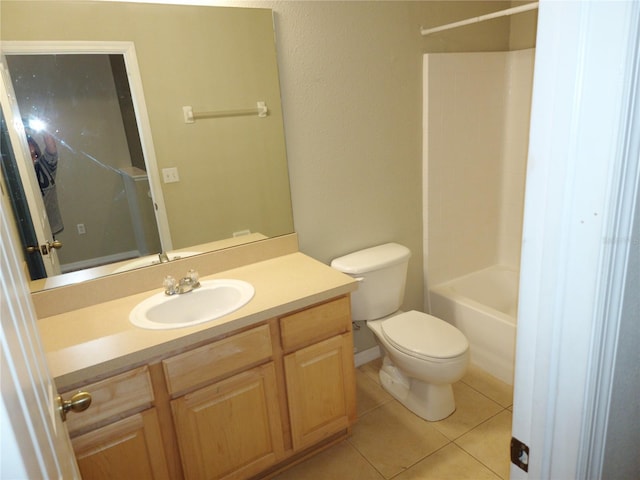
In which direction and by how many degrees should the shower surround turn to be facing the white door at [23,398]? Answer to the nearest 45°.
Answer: approximately 45° to its left

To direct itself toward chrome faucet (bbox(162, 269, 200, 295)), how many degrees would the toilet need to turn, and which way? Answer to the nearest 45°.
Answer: approximately 90° to its right

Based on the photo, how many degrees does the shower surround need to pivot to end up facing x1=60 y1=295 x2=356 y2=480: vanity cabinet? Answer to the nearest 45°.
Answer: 0° — it already faces it

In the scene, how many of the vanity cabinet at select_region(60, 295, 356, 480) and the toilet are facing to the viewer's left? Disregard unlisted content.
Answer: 0

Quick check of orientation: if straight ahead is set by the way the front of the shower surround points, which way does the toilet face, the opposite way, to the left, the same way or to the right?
to the left

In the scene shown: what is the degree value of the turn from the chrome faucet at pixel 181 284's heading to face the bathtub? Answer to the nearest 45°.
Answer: approximately 45° to its left

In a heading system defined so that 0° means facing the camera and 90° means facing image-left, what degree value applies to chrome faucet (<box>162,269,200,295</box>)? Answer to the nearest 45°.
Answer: approximately 315°

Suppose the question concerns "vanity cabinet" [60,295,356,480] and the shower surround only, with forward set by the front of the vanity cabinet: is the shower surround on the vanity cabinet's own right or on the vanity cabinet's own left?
on the vanity cabinet's own left

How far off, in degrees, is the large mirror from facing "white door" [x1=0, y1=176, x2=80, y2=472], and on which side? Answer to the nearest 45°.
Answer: approximately 45° to its right

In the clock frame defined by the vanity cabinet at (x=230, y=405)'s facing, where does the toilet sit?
The toilet is roughly at 10 o'clock from the vanity cabinet.

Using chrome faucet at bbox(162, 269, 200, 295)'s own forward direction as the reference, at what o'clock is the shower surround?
The shower surround is roughly at 10 o'clock from the chrome faucet.

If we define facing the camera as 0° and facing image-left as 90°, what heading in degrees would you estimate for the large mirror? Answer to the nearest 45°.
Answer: approximately 315°

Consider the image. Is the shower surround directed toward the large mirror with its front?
yes

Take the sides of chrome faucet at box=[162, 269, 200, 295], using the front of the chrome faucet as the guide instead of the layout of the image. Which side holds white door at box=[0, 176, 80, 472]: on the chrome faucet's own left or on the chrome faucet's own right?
on the chrome faucet's own right
